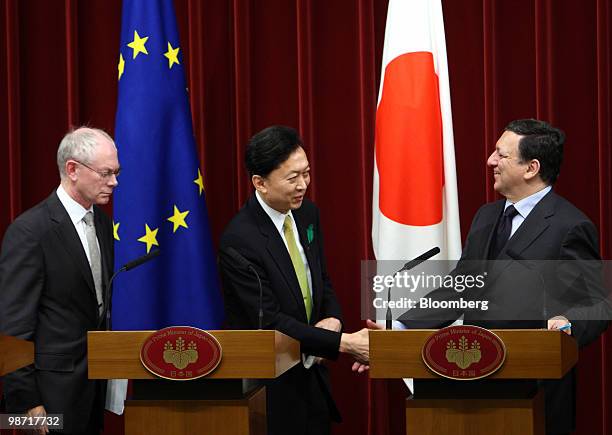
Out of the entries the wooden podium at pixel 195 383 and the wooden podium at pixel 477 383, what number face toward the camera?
2

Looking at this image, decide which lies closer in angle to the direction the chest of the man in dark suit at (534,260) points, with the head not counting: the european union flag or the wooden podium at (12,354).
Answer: the wooden podium

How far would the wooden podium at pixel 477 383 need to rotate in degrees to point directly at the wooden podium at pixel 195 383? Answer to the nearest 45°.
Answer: approximately 90° to its right

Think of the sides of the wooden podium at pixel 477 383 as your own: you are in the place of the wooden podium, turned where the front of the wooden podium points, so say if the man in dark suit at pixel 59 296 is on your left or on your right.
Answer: on your right

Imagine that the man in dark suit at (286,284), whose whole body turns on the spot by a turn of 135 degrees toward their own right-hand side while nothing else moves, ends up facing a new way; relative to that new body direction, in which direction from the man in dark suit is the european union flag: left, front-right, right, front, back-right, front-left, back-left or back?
front-right

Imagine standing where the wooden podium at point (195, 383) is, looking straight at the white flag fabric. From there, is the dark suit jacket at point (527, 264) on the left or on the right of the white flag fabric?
right

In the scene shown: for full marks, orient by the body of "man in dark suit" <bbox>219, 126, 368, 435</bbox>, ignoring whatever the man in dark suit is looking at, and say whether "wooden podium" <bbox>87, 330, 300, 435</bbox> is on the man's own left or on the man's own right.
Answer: on the man's own right

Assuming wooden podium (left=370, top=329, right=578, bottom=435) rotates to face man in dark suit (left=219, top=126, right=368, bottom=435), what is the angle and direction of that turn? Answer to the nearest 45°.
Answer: approximately 135° to its right

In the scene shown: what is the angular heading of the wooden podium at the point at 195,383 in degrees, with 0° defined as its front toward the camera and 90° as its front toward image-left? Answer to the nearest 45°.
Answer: approximately 0°

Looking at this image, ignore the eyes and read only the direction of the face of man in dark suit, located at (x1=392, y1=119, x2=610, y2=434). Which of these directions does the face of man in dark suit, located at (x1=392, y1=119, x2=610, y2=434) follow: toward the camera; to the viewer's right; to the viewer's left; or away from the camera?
to the viewer's left

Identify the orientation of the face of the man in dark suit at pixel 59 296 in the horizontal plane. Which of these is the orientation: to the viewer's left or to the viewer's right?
to the viewer's right

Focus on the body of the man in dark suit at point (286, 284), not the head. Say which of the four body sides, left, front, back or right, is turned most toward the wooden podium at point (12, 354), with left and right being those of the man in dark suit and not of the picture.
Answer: right
